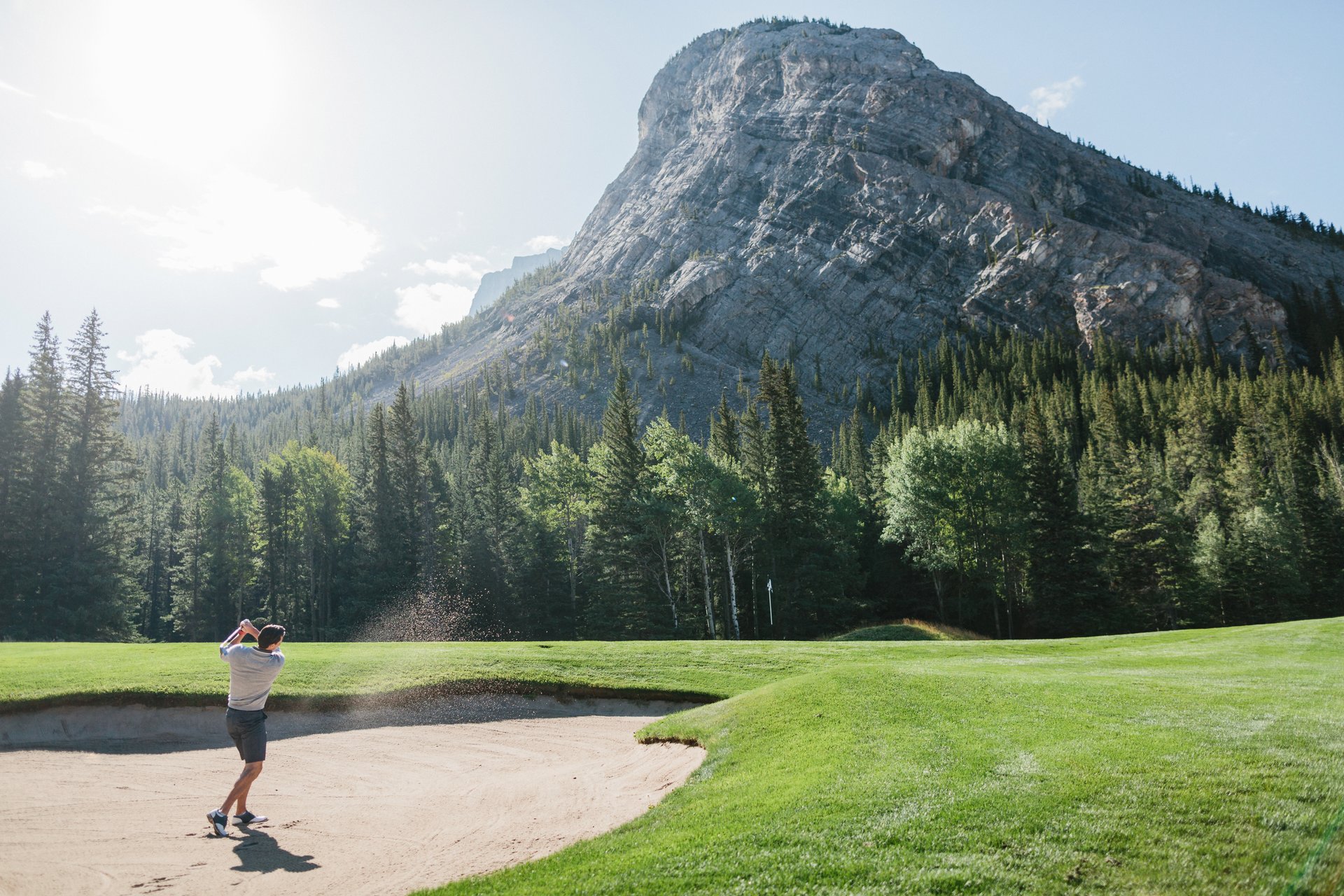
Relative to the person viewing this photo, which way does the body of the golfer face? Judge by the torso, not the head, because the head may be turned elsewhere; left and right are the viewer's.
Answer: facing away from the viewer and to the right of the viewer

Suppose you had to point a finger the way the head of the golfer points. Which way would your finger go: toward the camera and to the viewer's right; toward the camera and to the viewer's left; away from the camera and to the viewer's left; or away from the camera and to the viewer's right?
away from the camera and to the viewer's right

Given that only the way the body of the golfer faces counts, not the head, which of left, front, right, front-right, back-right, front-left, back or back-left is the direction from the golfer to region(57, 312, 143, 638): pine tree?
front-left
